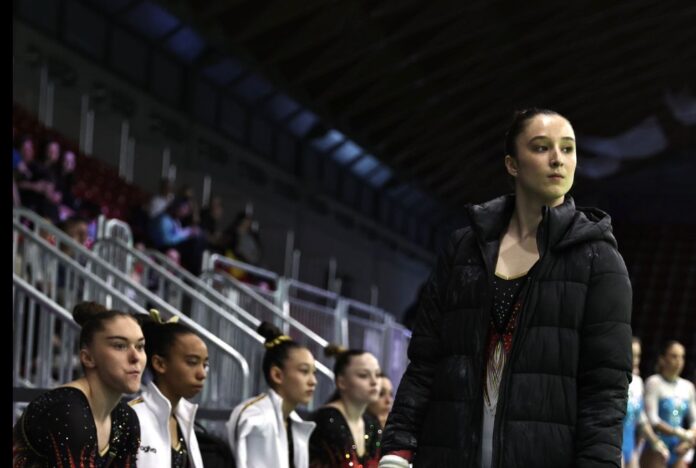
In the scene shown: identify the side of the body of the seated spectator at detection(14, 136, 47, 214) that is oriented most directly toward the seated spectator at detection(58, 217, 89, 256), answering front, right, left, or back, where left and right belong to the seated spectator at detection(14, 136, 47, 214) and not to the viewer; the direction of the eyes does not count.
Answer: front

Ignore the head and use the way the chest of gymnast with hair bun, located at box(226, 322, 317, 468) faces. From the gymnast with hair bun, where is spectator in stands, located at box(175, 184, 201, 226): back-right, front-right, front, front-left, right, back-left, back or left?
back-left

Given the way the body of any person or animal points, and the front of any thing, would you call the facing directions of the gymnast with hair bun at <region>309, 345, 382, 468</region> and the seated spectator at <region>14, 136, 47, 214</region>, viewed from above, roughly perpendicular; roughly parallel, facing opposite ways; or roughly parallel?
roughly parallel

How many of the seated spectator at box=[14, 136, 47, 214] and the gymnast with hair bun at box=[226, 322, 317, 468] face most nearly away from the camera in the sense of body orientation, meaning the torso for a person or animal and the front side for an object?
0

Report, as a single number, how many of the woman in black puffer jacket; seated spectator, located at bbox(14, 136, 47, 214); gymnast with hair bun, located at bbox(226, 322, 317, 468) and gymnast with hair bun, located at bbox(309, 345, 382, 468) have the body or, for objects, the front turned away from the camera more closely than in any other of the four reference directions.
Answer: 0

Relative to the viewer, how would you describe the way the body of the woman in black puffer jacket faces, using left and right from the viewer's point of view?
facing the viewer

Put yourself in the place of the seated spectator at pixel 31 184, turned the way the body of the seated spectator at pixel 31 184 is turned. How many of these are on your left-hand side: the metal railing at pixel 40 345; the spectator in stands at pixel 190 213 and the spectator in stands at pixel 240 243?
2

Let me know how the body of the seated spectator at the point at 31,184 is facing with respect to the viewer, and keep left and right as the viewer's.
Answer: facing the viewer and to the right of the viewer

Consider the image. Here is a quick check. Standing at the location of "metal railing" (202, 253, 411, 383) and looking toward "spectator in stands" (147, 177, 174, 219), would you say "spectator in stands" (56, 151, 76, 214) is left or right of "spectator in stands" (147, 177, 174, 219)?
left

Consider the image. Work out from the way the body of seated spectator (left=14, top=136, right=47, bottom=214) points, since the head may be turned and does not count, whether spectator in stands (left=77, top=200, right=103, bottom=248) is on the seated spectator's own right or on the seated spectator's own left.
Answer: on the seated spectator's own left

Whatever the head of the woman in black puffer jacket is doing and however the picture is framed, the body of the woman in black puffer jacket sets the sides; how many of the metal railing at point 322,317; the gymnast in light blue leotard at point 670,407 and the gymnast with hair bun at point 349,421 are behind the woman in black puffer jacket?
3
